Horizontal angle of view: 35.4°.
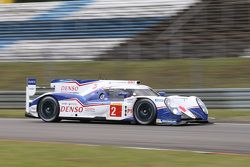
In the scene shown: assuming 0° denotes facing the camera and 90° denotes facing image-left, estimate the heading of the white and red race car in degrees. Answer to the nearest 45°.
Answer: approximately 315°

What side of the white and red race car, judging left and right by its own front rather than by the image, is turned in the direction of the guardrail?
left
